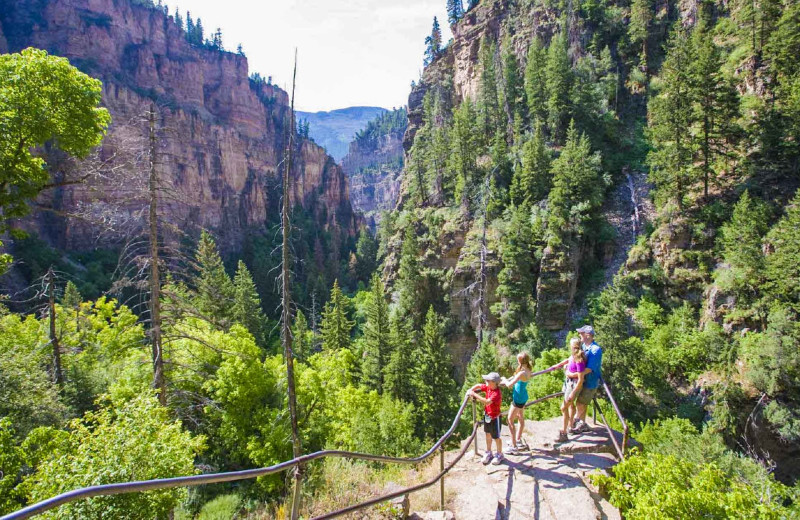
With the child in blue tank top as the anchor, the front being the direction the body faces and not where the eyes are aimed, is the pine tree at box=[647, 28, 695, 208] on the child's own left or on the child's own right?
on the child's own right

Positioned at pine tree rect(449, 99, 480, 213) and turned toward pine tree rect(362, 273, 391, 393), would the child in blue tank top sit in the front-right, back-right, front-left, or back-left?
front-left

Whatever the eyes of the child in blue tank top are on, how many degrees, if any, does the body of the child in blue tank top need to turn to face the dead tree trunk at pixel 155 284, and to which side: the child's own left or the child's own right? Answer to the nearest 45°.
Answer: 0° — they already face it

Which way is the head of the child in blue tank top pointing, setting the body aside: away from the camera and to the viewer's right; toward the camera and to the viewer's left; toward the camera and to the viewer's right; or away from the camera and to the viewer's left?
away from the camera and to the viewer's left

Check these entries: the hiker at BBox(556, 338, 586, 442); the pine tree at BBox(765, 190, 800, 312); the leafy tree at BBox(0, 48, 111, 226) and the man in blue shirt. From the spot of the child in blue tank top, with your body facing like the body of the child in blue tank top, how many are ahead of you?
1

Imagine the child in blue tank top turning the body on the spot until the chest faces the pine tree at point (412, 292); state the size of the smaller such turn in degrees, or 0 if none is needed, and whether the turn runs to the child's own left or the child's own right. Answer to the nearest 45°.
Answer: approximately 90° to the child's own right

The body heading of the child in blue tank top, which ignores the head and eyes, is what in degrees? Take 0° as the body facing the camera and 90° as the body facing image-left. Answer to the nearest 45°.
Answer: approximately 90°

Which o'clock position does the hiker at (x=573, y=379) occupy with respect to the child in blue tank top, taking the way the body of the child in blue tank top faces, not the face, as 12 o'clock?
The hiker is roughly at 5 o'clock from the child in blue tank top.

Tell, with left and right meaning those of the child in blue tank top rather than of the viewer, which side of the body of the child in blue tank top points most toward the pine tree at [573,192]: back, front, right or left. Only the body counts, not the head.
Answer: right

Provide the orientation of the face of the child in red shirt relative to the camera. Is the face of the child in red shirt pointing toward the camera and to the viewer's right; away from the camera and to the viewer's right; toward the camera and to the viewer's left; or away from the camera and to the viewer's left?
toward the camera and to the viewer's left
